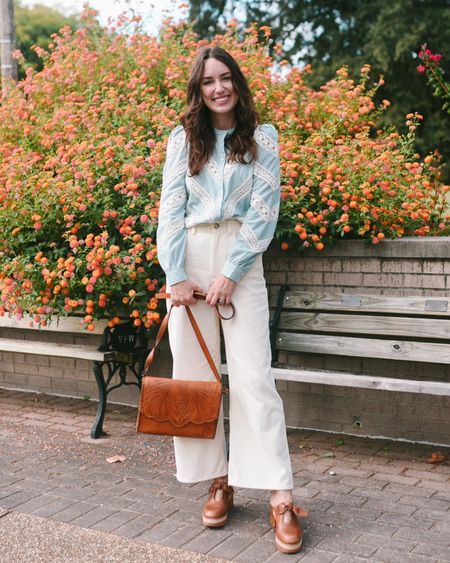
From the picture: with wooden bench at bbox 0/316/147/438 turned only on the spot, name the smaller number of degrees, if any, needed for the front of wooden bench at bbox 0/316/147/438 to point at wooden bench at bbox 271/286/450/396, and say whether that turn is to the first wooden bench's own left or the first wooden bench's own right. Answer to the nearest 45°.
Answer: approximately 90° to the first wooden bench's own left

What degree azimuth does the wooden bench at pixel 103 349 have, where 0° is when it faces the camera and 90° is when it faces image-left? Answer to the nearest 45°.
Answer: approximately 45°

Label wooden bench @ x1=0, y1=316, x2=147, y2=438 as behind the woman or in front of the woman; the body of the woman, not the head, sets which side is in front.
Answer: behind

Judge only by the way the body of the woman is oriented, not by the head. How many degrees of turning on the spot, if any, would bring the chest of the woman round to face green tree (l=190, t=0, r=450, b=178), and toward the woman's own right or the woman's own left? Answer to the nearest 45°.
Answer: approximately 180°

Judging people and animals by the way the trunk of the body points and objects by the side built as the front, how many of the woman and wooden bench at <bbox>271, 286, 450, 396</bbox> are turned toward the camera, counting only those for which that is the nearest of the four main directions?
2

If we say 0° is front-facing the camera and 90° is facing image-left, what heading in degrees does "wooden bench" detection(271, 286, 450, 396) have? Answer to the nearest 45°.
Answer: approximately 0°

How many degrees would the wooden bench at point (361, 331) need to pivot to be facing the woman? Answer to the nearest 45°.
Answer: approximately 45° to its right
